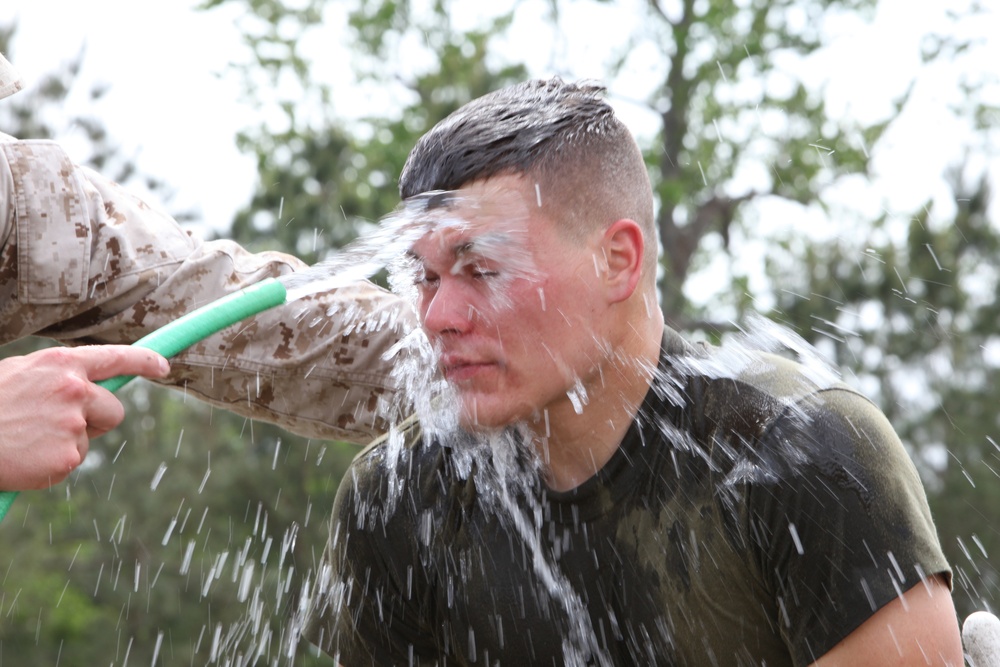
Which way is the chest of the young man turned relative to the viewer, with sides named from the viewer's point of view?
facing the viewer and to the left of the viewer

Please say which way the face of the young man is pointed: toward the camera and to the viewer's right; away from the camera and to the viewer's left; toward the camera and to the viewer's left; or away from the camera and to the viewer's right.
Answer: toward the camera and to the viewer's left
